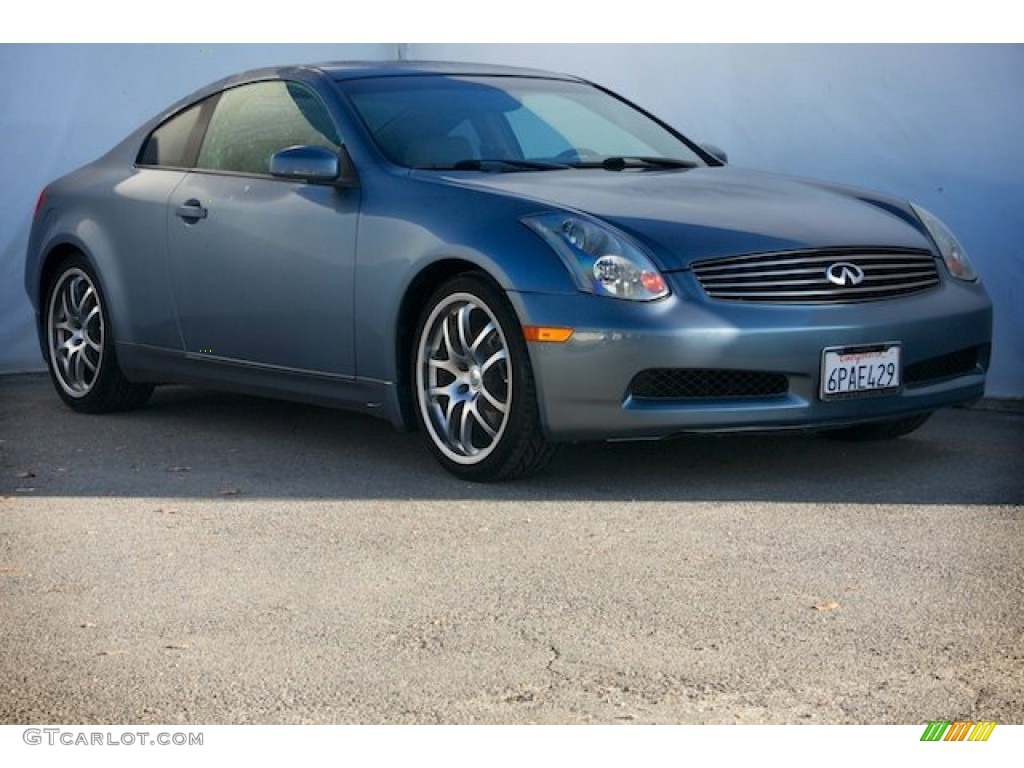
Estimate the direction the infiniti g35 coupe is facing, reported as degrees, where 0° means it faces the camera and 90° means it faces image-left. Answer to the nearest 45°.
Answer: approximately 315°
